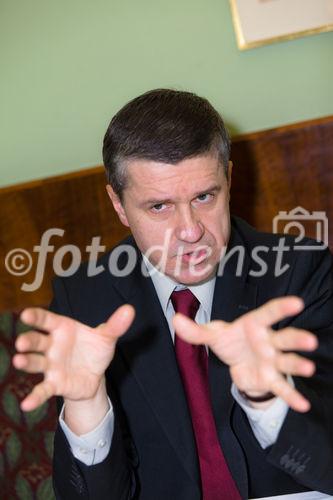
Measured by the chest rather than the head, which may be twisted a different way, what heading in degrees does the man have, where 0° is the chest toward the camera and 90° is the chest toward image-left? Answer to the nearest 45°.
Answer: approximately 0°

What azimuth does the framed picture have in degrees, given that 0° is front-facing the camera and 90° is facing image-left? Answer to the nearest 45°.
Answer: approximately 0°

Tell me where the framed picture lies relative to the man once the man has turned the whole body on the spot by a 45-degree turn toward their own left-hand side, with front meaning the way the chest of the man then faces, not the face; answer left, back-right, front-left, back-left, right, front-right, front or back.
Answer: left
